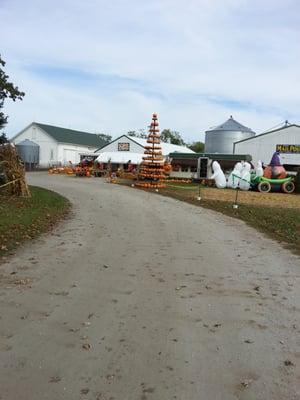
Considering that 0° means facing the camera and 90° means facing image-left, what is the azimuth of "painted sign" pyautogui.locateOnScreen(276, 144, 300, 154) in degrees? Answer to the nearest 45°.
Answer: approximately 0°

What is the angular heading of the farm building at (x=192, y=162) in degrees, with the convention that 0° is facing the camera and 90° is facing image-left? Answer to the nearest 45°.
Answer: approximately 0°

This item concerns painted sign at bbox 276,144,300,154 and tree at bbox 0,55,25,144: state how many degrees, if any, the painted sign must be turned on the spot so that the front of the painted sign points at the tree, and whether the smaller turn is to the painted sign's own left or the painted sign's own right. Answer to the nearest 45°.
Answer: approximately 45° to the painted sign's own right

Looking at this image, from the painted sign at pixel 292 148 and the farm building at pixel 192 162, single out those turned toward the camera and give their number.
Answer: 2

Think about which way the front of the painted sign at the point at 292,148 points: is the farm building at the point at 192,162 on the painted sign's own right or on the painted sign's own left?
on the painted sign's own right

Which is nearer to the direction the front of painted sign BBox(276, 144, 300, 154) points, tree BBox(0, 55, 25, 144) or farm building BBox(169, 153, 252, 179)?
the tree

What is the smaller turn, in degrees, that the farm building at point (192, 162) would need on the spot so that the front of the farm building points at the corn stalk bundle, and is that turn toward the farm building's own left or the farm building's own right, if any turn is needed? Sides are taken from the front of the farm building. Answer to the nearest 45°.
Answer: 0° — it already faces it
